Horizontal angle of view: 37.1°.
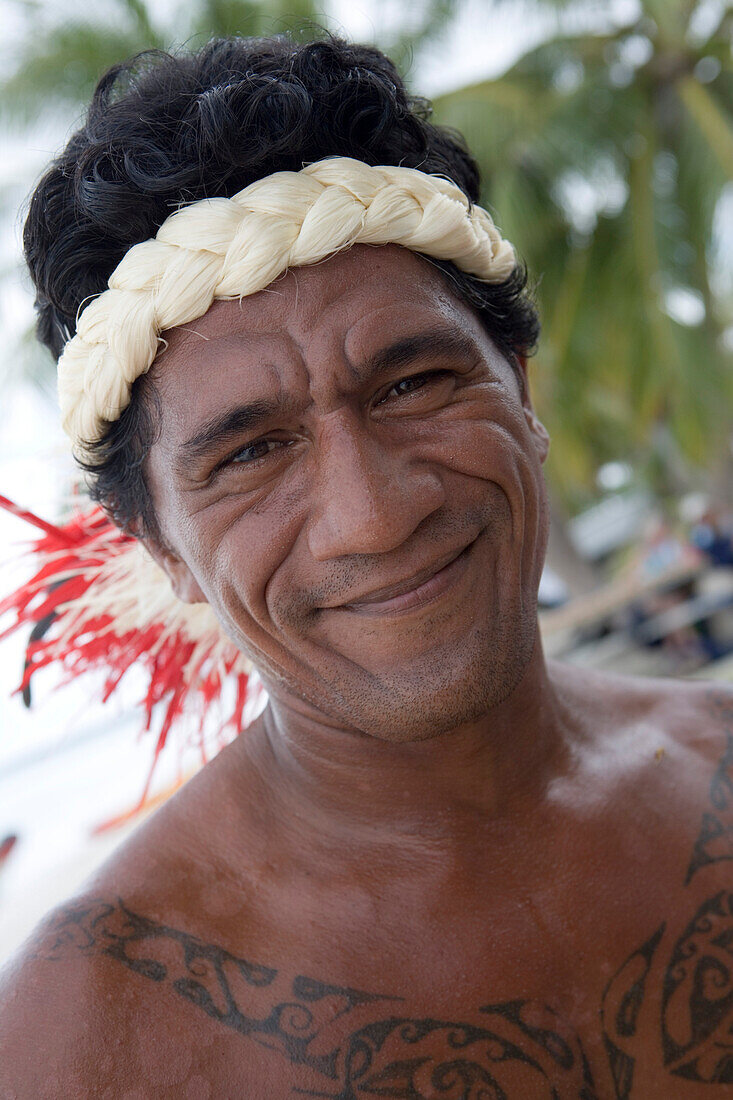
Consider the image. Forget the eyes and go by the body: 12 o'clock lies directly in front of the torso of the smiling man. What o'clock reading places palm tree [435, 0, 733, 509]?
The palm tree is roughly at 7 o'clock from the smiling man.

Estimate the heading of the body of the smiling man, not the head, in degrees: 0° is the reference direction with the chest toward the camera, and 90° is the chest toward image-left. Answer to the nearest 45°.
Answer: approximately 0°
